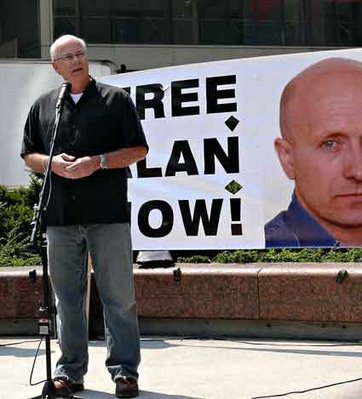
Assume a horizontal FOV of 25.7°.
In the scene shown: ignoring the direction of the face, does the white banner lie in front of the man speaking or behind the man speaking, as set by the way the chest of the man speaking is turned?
behind

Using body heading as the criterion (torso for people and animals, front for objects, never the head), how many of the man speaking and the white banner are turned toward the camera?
2

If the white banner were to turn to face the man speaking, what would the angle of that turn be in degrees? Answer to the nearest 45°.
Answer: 0° — it already faces them

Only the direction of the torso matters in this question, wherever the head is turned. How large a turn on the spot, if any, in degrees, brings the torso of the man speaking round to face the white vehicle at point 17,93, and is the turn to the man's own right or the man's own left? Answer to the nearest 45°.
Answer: approximately 180°

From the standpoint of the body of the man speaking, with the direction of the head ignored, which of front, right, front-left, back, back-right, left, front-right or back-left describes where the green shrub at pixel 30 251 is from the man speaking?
back

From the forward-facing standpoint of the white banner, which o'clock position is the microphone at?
The microphone is roughly at 1 o'clock from the white banner.
